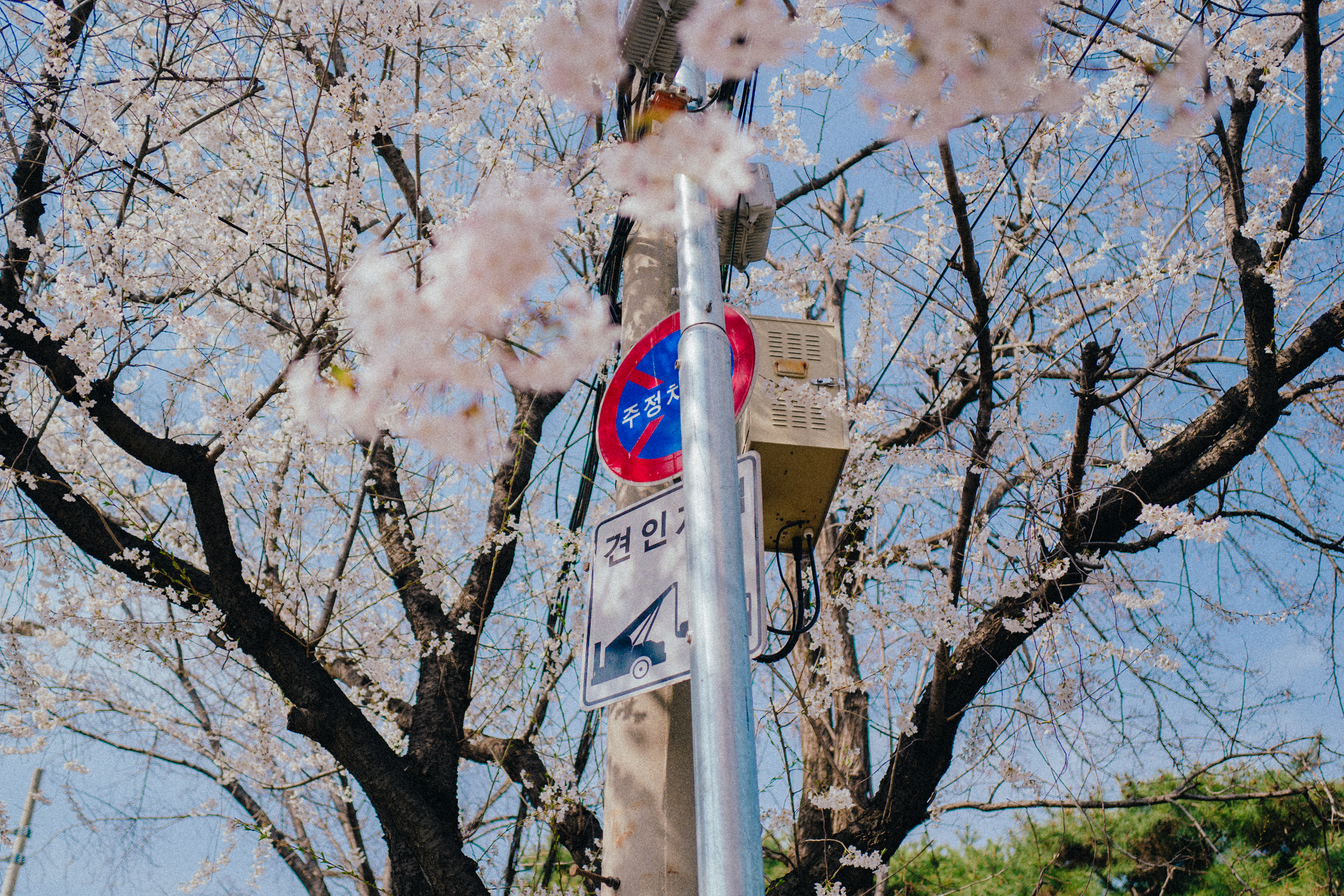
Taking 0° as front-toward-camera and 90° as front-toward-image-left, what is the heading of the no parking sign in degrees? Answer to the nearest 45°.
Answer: approximately 45°

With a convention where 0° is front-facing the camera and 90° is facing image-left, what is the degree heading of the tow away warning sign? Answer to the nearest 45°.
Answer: approximately 45°

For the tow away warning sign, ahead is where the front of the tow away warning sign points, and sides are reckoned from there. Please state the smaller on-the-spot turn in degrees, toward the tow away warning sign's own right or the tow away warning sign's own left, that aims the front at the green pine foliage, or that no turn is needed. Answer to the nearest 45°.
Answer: approximately 180°

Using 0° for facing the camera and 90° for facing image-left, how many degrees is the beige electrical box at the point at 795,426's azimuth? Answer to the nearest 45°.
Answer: approximately 0°
